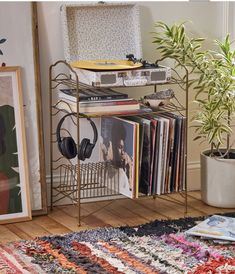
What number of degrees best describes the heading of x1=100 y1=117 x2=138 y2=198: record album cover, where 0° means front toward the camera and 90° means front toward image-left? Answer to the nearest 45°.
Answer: approximately 45°

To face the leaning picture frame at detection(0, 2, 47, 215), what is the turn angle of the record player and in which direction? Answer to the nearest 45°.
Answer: approximately 135° to its right

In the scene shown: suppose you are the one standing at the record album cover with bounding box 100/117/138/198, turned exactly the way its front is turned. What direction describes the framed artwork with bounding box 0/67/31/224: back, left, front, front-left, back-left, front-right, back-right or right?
front-right

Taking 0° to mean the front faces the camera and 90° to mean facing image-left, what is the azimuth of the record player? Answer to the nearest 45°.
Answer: approximately 315°

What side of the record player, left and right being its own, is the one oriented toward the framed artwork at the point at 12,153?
right
